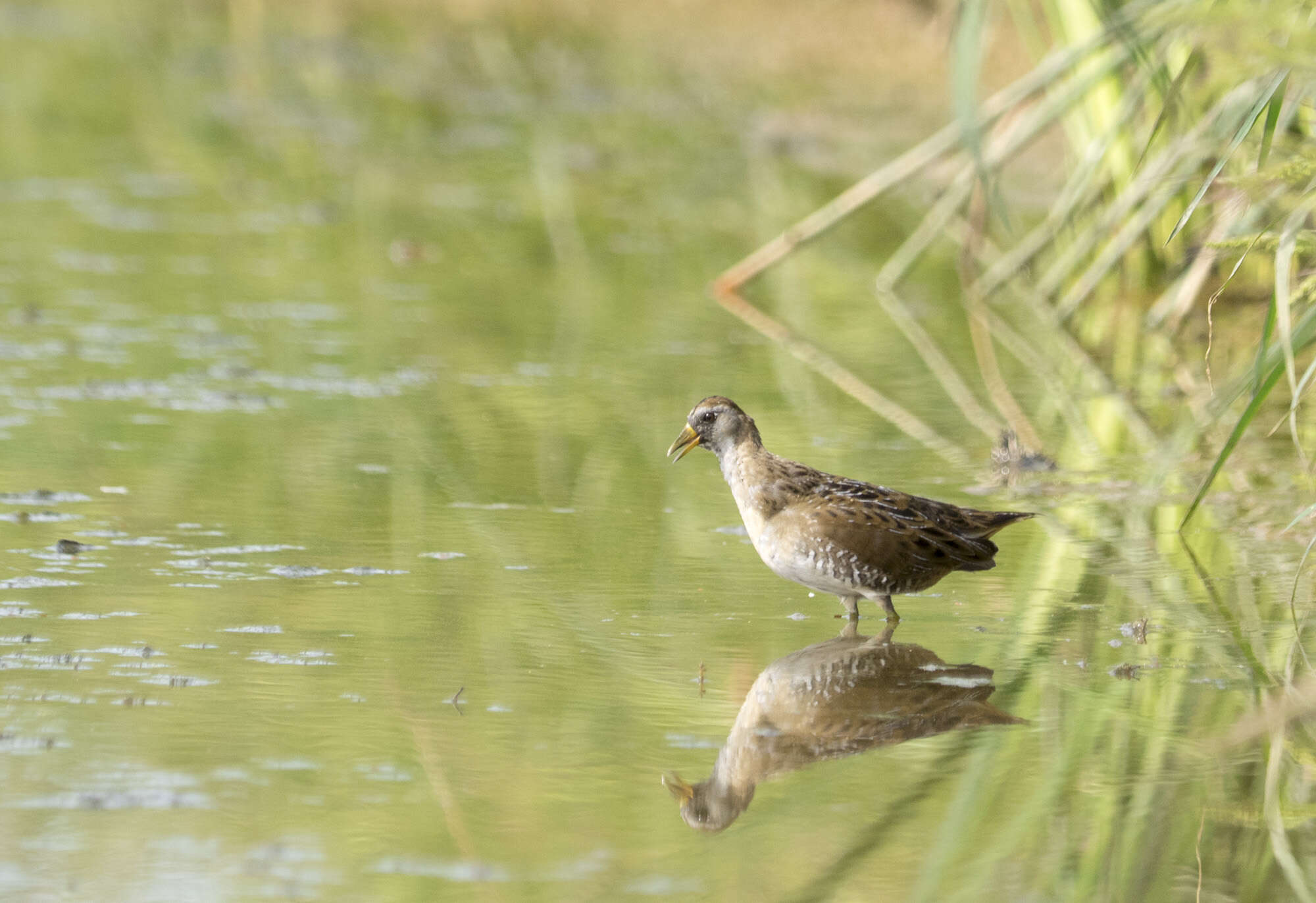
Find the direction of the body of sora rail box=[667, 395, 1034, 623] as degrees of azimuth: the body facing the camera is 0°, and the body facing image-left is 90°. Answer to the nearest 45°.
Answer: approximately 90°

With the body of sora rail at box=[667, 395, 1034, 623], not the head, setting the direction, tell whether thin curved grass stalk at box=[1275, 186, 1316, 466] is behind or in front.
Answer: behind

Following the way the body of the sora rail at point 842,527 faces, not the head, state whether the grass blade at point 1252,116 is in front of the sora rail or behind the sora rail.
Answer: behind

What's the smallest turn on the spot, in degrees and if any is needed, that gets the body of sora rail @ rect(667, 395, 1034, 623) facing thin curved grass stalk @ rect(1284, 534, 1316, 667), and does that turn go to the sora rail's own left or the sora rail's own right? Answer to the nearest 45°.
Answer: approximately 180°

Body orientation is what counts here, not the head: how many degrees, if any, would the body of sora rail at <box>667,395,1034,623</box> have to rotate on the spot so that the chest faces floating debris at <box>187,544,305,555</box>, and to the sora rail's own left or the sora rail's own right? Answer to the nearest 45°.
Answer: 0° — it already faces it

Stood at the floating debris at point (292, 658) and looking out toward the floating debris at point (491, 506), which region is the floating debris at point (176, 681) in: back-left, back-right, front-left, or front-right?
back-left

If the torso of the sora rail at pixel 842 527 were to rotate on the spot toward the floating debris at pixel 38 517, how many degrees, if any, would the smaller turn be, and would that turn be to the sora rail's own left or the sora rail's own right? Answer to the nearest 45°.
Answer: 0° — it already faces it

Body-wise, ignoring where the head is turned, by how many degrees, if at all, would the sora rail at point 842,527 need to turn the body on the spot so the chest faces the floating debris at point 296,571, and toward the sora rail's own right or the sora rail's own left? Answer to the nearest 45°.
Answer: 0° — it already faces it

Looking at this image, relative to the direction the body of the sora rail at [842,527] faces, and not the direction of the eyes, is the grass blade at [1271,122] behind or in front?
behind
